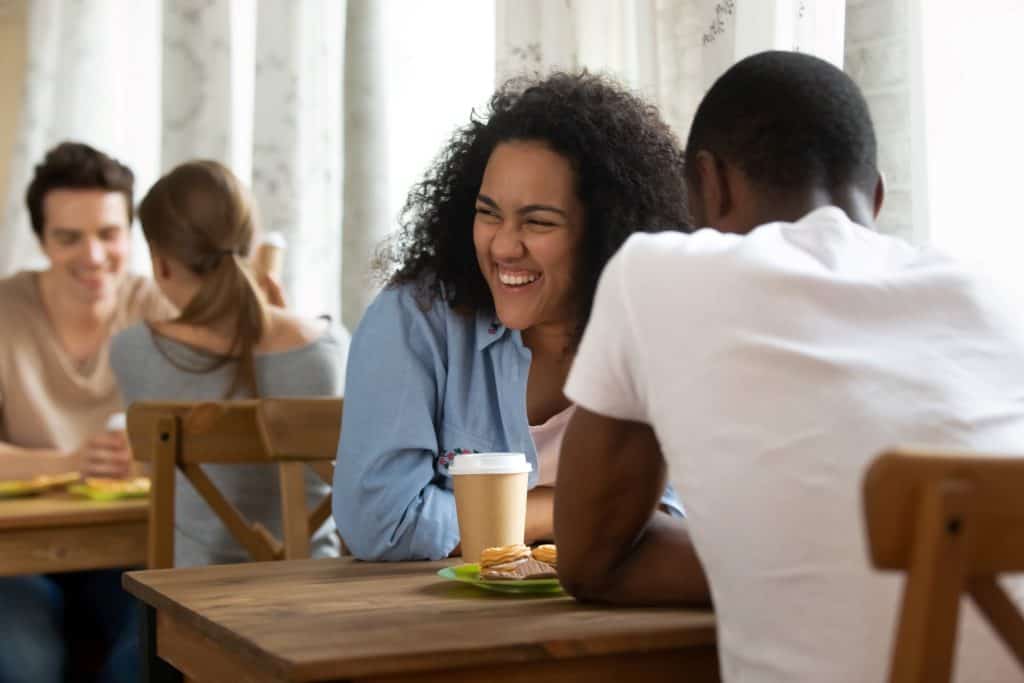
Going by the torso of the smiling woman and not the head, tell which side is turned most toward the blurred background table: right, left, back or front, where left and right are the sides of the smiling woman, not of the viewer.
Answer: back

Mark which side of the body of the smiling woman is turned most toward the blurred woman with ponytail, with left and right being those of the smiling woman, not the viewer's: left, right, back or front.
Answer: back

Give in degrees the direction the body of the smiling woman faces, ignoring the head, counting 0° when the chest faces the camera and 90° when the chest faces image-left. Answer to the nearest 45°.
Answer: approximately 315°

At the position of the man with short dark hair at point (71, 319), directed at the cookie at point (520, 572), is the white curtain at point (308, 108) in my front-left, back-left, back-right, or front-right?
back-left

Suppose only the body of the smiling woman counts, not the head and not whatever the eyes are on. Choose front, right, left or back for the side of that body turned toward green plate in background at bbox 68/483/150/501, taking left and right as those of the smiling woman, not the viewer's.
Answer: back

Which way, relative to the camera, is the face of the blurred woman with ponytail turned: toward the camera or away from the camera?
away from the camera

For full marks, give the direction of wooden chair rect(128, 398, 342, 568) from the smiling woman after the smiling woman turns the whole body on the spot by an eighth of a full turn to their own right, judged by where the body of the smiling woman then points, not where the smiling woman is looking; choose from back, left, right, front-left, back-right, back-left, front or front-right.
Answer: back-right

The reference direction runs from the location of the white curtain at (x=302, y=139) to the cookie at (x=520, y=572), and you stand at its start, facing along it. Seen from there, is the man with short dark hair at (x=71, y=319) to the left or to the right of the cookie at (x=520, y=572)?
right
